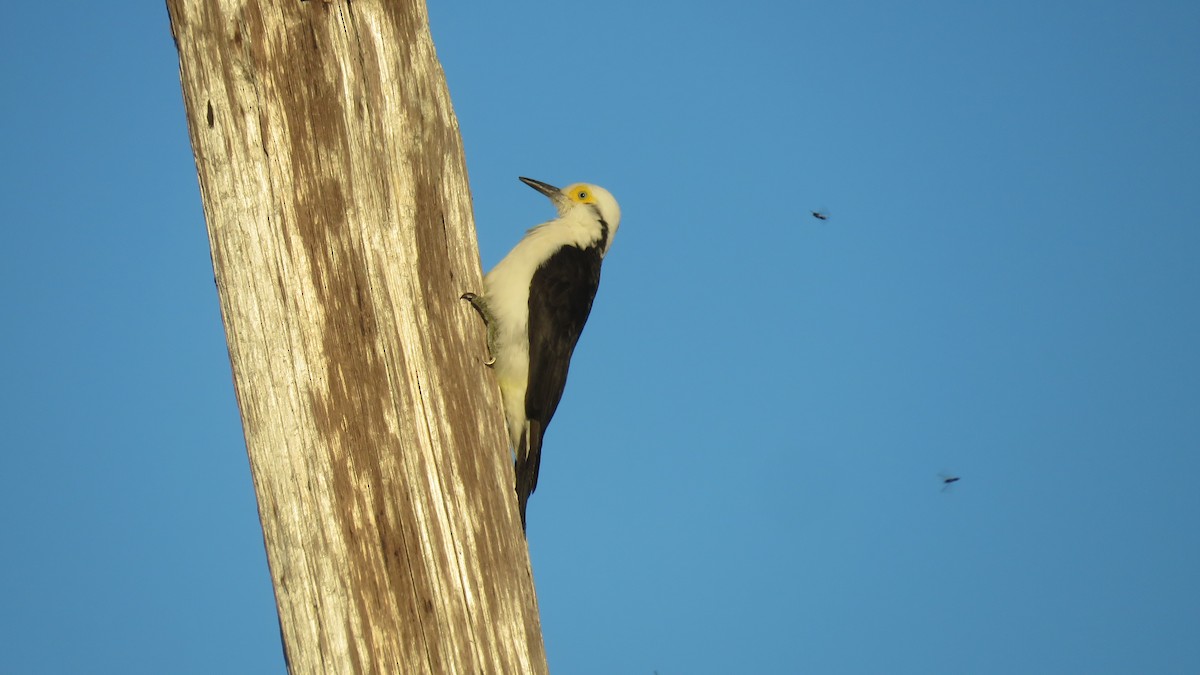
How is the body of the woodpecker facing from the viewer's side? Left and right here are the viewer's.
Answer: facing to the left of the viewer
